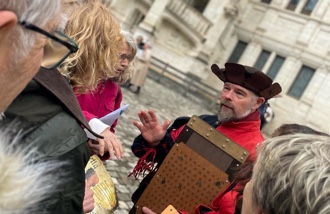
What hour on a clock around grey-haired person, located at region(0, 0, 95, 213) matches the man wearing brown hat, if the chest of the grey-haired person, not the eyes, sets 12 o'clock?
The man wearing brown hat is roughly at 12 o'clock from the grey-haired person.

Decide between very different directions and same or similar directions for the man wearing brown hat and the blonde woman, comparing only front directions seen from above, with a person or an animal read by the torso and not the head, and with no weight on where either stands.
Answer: very different directions

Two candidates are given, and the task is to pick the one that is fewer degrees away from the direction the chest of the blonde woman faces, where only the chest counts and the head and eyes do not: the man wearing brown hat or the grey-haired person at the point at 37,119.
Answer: the man wearing brown hat

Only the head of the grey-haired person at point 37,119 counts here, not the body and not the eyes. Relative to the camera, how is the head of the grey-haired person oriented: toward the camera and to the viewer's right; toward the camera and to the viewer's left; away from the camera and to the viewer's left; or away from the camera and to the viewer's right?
away from the camera and to the viewer's right

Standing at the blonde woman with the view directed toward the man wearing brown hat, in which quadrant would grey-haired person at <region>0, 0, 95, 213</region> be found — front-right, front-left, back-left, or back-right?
back-right

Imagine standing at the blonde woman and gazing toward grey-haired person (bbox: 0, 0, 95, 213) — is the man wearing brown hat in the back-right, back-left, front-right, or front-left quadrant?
back-left

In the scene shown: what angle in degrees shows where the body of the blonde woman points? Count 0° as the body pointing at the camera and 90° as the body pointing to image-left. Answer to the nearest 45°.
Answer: approximately 270°

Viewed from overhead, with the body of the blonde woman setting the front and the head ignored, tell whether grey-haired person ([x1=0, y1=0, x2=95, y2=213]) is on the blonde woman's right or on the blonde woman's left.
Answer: on the blonde woman's right

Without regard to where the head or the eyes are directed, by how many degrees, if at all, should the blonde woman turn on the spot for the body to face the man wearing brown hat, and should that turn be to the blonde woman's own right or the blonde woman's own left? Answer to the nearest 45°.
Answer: approximately 45° to the blonde woman's own left

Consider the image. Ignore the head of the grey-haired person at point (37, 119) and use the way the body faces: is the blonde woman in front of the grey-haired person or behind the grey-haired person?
in front

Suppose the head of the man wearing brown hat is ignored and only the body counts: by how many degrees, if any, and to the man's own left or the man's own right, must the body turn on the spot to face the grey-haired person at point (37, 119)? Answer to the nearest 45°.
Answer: approximately 45° to the man's own left

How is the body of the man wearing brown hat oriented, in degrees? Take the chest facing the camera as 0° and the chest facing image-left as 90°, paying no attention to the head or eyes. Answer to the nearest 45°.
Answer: approximately 45°

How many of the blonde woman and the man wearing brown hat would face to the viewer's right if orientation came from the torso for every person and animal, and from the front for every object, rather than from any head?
1

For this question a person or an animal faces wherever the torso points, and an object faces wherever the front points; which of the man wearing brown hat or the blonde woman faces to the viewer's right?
the blonde woman

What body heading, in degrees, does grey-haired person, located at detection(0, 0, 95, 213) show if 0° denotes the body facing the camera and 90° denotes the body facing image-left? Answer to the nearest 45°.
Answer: approximately 225°

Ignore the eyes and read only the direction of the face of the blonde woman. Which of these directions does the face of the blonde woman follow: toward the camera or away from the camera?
away from the camera
